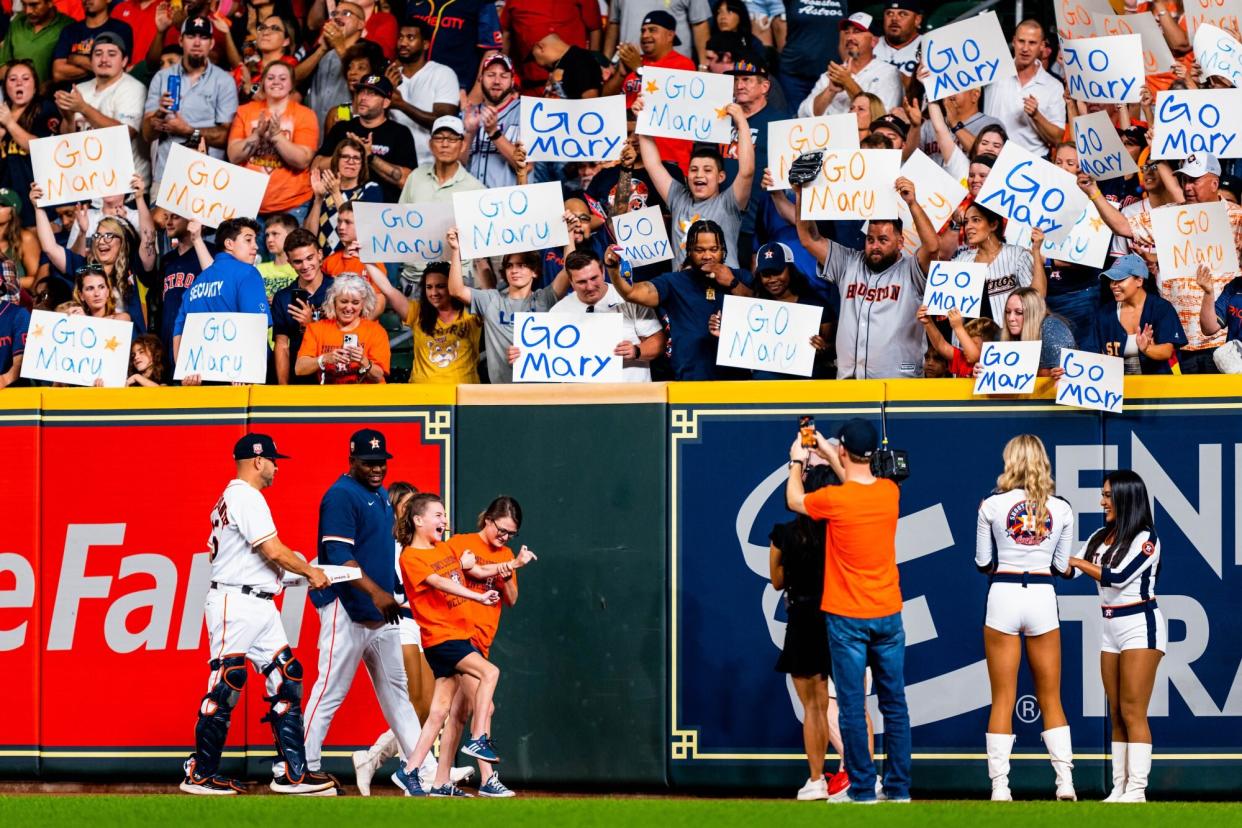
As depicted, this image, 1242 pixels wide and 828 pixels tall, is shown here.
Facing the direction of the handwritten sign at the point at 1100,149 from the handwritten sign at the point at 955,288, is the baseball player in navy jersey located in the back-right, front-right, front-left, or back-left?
back-left

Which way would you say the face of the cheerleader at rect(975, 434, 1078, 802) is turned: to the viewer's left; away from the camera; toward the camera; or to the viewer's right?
away from the camera

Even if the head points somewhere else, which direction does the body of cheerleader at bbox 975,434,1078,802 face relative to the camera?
away from the camera

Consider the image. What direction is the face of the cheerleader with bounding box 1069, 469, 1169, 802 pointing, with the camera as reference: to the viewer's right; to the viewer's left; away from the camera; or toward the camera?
to the viewer's left
